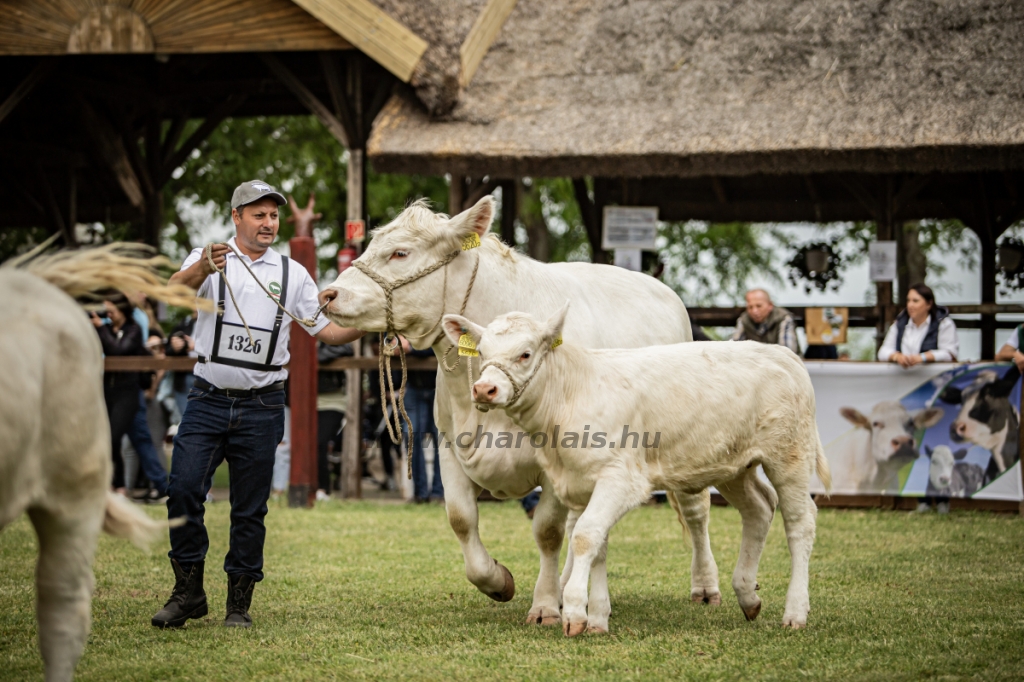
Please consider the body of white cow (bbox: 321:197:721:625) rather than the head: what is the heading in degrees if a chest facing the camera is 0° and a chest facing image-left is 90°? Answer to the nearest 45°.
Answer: approximately 45°

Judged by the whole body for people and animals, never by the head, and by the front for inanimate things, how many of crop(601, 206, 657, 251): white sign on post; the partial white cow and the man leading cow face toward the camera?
2

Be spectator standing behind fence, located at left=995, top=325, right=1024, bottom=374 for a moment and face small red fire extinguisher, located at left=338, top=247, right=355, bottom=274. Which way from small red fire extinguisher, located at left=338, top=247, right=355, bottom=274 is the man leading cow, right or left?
left

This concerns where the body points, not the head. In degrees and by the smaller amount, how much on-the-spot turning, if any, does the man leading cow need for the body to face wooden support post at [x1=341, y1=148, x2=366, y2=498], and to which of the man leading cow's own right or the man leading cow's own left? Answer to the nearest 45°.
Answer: approximately 180°

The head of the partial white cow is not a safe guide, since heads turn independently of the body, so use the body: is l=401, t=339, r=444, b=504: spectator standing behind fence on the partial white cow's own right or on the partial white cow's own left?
on the partial white cow's own right

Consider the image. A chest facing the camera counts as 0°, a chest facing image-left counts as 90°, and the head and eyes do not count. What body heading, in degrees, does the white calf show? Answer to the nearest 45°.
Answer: approximately 45°

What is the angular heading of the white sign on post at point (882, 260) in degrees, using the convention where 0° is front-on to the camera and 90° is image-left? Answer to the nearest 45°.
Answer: approximately 0°

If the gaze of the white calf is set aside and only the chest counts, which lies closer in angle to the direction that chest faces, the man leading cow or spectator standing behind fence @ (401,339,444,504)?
the man leading cow

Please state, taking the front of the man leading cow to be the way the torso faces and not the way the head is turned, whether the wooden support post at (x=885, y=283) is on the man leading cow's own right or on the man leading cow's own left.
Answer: on the man leading cow's own left

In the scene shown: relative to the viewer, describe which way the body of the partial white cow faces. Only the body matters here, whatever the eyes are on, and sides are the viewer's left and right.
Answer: facing to the left of the viewer

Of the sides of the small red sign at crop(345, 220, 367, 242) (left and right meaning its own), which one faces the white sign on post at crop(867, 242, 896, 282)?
left

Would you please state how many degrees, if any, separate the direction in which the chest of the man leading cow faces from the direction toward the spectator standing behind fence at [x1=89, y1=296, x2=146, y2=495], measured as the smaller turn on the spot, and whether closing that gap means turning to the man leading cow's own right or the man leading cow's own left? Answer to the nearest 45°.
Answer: approximately 180°
